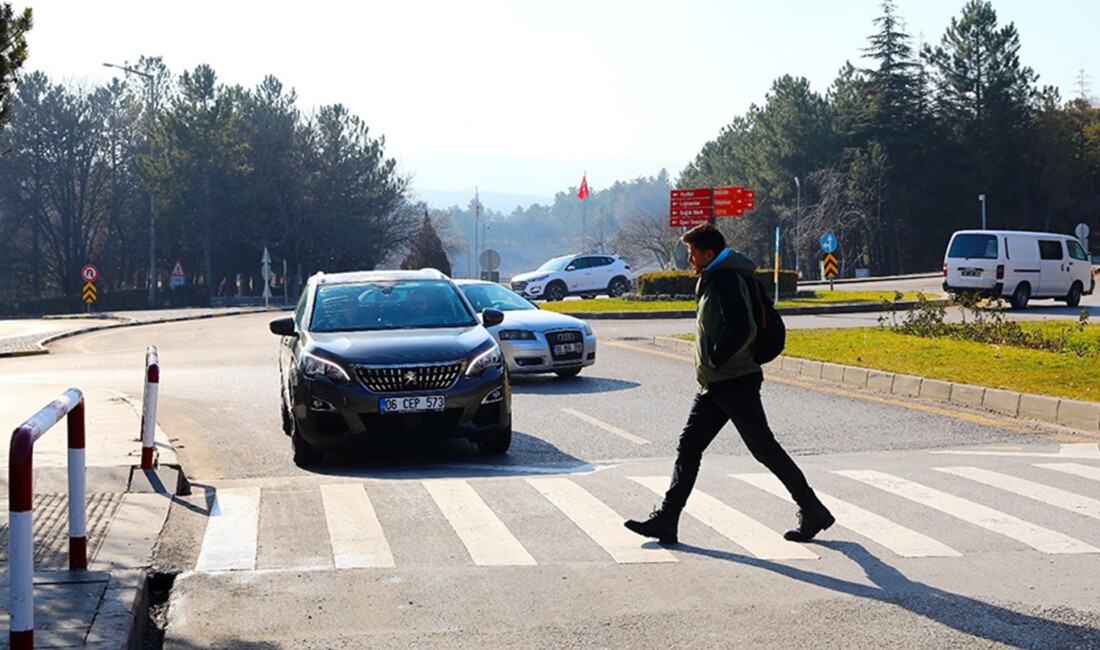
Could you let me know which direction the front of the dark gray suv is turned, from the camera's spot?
facing the viewer

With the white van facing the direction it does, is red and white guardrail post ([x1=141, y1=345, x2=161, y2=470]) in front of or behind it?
behind

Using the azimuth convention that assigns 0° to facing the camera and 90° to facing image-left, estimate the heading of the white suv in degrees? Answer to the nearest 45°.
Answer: approximately 45°

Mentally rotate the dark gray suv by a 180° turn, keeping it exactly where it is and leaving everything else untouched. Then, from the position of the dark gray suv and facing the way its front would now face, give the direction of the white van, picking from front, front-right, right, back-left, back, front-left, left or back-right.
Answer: front-right

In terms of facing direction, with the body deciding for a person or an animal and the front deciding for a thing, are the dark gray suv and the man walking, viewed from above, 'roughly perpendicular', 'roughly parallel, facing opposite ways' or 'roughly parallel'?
roughly perpendicular

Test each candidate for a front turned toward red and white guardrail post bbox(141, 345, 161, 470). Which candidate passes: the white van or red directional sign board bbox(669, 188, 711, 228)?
the red directional sign board

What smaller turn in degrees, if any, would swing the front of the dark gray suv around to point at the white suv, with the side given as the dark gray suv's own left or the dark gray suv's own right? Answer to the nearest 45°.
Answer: approximately 180°

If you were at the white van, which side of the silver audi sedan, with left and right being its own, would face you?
left

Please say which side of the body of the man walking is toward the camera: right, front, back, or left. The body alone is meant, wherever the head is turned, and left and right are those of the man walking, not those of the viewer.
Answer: left

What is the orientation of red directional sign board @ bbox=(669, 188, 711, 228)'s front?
toward the camera

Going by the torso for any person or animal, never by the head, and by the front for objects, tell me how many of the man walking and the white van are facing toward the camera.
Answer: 0

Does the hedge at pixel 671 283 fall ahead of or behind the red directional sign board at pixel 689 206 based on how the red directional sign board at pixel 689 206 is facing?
ahead

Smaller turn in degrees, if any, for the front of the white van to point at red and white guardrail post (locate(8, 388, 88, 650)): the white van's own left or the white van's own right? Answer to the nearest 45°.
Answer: approximately 135° to the white van's own right

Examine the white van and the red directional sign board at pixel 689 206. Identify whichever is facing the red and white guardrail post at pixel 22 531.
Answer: the red directional sign board

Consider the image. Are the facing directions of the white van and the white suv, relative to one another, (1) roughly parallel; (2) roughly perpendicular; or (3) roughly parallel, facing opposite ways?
roughly parallel, facing opposite ways

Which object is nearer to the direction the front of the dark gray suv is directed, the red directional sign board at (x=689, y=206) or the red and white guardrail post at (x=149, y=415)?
the red and white guardrail post
